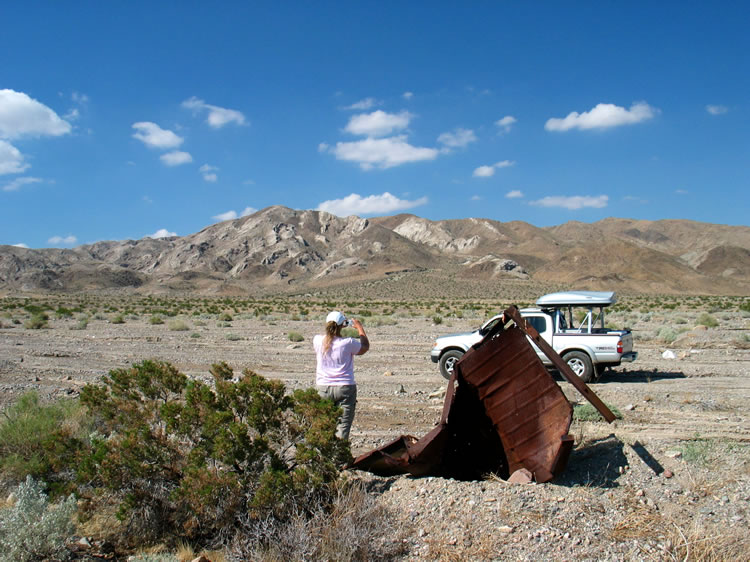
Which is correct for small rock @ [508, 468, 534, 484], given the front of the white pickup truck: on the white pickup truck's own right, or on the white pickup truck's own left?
on the white pickup truck's own left

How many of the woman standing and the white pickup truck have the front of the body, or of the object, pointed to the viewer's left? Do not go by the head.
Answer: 1

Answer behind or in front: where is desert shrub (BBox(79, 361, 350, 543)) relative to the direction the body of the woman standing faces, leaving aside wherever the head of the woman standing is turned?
behind

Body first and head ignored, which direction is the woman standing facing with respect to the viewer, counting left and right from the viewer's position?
facing away from the viewer and to the right of the viewer

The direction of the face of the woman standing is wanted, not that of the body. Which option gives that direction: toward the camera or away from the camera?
away from the camera

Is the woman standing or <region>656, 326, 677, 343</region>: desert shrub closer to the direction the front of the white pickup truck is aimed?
the woman standing

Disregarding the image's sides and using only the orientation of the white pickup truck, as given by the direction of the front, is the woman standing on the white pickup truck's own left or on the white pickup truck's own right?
on the white pickup truck's own left

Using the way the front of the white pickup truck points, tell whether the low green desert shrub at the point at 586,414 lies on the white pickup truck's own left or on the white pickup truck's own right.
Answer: on the white pickup truck's own left

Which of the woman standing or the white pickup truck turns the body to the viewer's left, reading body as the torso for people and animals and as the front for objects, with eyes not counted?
the white pickup truck

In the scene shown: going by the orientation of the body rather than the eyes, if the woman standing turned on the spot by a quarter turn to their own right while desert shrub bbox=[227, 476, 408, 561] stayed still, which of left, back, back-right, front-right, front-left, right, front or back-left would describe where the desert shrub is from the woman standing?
front-right

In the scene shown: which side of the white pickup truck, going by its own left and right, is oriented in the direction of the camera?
left

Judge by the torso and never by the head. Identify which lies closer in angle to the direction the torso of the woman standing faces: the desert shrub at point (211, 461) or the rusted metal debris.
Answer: the rusted metal debris
